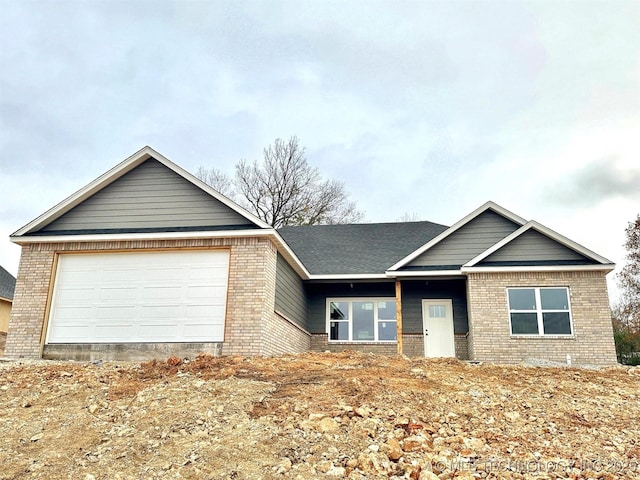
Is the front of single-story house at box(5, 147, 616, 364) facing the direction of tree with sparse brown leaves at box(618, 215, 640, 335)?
no

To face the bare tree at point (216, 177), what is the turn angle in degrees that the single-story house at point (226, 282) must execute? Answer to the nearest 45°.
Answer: approximately 180°

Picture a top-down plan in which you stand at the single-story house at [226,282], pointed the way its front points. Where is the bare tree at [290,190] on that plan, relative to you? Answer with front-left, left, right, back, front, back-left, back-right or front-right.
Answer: back

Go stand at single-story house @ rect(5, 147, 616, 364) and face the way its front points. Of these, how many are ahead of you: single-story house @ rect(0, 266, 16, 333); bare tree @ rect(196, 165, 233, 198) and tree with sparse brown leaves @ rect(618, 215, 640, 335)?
0

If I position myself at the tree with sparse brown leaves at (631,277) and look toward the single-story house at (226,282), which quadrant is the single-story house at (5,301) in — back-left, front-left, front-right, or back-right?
front-right

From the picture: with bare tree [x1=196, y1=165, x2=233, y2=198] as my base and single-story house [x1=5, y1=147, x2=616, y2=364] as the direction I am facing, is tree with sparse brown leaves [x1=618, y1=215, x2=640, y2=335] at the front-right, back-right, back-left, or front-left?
front-left

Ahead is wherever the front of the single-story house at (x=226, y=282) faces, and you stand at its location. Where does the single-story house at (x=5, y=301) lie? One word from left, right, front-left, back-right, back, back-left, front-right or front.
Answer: back-right

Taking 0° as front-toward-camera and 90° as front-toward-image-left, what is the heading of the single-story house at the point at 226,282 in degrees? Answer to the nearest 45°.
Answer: approximately 0°

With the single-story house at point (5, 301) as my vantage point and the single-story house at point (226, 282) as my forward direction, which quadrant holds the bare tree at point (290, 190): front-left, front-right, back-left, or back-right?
front-left

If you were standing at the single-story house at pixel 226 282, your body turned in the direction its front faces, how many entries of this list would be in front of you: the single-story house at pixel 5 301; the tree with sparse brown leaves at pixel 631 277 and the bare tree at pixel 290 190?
0
